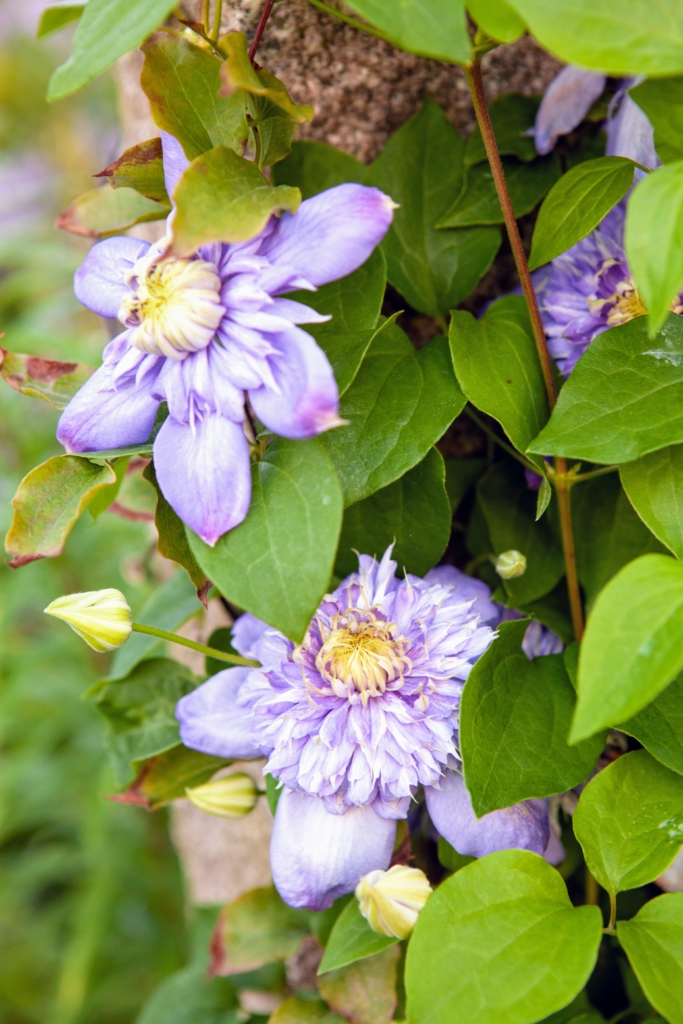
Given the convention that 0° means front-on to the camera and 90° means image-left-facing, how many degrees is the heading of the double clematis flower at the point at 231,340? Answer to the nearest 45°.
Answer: approximately 45°

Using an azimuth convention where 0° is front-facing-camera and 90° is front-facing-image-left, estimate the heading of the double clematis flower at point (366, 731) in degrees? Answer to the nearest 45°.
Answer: approximately 0°
